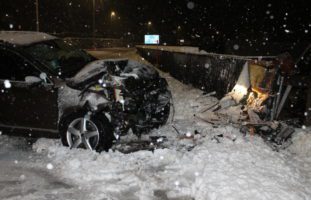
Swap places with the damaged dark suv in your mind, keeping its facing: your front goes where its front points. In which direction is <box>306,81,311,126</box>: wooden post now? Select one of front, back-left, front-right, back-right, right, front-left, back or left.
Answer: front-left

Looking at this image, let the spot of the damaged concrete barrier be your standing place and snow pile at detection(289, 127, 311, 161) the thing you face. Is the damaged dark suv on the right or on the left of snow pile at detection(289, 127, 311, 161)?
right

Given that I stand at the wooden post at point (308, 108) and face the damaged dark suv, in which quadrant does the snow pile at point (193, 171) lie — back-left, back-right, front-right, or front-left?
front-left

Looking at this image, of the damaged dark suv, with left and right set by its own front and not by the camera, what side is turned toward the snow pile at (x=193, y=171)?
front

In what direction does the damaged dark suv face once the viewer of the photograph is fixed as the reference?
facing the viewer and to the right of the viewer

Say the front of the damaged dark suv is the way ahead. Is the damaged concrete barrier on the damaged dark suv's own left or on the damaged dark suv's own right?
on the damaged dark suv's own left

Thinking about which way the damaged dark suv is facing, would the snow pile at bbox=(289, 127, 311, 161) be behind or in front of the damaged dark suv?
in front
